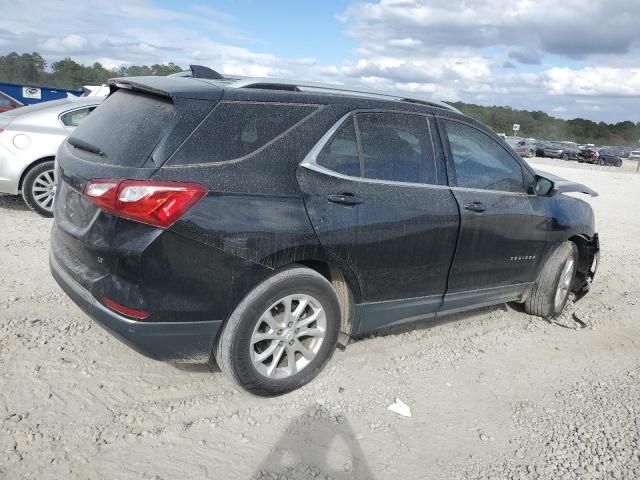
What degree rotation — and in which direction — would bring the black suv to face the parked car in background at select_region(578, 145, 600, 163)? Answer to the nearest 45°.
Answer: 0° — it already faces it

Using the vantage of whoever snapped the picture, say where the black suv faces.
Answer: facing away from the viewer and to the right of the viewer

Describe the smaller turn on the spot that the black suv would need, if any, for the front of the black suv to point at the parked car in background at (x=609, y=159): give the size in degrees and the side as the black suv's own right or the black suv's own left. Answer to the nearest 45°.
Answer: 0° — it already faces it

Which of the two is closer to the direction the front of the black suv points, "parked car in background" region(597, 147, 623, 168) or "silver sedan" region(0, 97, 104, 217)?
the parked car in background
